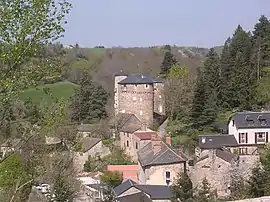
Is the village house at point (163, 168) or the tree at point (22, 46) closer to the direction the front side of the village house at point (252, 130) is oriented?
the tree

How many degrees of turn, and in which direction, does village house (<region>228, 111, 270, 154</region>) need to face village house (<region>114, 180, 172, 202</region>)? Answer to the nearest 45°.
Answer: approximately 45° to its right

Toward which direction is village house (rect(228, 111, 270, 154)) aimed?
toward the camera

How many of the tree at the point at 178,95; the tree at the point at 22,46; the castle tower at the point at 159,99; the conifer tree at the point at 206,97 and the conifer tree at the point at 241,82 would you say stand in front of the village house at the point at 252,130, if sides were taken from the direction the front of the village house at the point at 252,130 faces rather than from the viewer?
1

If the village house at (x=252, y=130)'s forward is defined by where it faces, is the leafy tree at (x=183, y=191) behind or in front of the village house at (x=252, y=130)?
in front

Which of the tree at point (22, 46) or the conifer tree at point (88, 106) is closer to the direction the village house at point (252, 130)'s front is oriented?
the tree

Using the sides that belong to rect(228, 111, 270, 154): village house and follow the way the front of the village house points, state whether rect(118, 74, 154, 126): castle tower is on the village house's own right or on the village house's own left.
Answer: on the village house's own right

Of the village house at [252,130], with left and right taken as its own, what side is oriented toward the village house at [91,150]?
right

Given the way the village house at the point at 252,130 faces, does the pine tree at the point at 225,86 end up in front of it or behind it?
behind

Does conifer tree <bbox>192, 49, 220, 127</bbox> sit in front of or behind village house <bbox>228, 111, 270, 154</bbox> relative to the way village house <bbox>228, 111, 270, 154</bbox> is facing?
behind

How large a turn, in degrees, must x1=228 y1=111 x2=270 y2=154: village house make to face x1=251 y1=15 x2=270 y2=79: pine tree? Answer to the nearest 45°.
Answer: approximately 180°

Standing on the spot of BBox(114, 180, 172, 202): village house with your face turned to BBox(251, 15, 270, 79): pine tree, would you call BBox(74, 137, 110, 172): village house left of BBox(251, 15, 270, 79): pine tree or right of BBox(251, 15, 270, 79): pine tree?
left

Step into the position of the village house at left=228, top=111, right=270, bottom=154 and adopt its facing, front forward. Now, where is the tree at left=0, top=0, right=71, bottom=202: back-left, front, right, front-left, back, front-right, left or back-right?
front

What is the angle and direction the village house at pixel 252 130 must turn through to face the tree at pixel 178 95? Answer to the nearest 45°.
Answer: approximately 135° to its right

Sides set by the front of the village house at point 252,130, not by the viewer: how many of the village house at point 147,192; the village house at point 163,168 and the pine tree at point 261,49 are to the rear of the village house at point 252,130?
1
